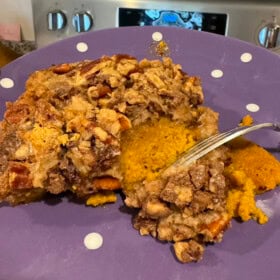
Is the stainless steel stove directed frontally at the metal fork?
yes

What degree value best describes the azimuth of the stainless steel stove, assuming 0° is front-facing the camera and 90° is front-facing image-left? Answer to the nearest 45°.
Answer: approximately 0°
